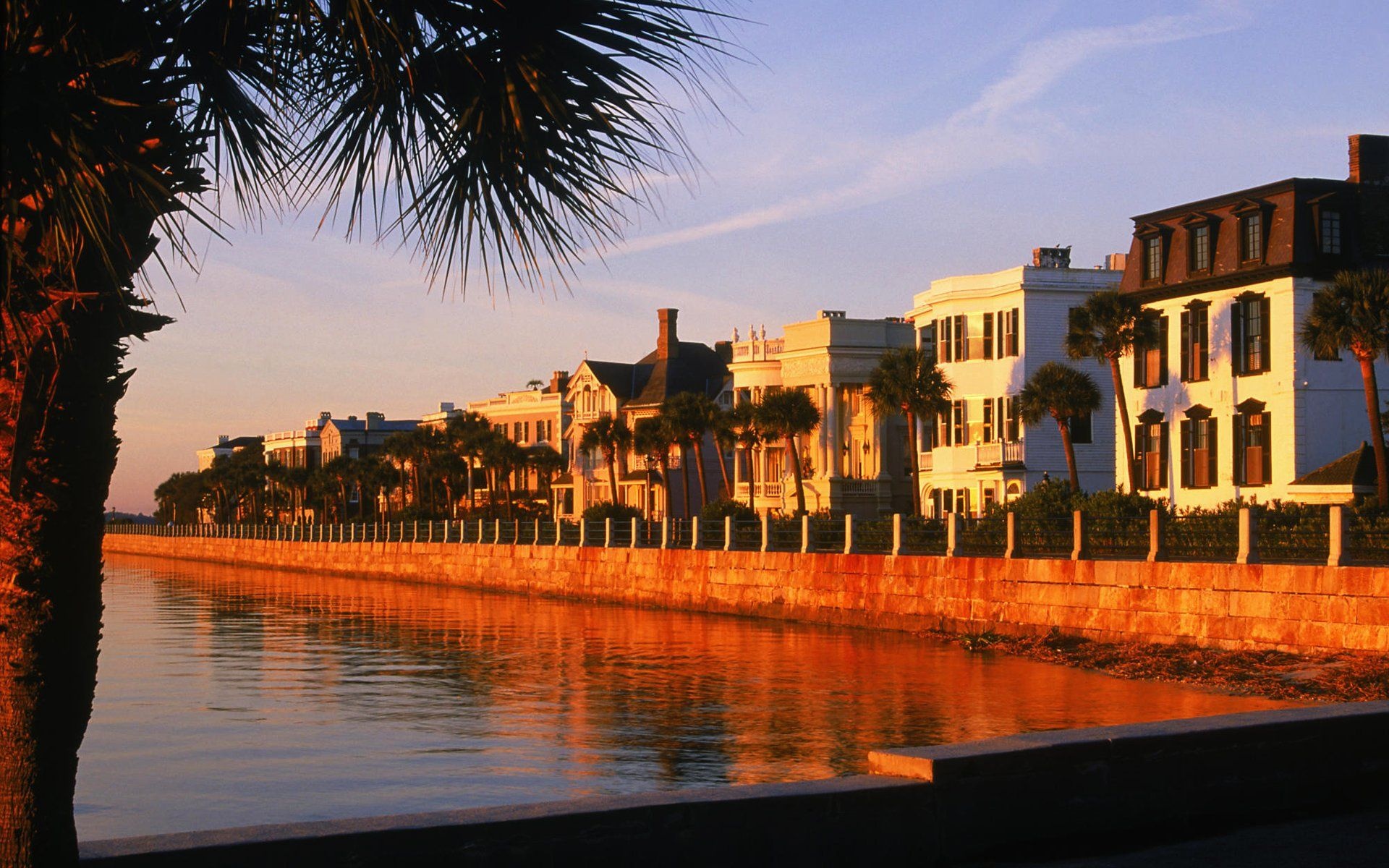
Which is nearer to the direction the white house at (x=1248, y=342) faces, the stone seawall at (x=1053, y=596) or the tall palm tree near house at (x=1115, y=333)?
the stone seawall

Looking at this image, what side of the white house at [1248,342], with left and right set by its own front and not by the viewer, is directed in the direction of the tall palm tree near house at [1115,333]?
front

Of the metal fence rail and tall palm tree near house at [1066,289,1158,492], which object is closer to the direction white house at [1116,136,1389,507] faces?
the metal fence rail

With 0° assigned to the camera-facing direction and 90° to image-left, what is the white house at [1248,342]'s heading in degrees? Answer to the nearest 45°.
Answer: approximately 45°
